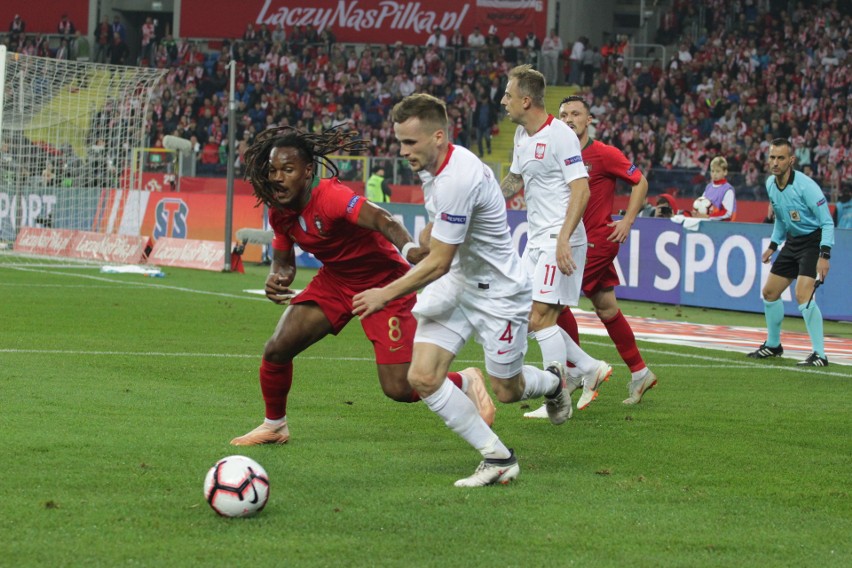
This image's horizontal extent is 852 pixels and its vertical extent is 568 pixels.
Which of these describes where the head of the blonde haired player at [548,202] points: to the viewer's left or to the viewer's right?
to the viewer's left

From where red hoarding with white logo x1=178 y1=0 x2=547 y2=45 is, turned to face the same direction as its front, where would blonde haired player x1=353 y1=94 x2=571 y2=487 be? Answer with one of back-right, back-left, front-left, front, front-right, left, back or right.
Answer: front

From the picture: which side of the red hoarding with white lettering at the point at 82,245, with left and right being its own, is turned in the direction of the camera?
front

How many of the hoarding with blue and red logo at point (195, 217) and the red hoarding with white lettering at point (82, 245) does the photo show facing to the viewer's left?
0

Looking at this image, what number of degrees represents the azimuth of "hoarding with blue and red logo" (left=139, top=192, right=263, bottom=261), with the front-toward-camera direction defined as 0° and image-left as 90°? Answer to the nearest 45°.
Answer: approximately 0°

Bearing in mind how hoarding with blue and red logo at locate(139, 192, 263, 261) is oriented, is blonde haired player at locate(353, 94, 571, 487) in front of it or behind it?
in front

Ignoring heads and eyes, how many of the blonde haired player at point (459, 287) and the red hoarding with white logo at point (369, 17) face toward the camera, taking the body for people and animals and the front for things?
1

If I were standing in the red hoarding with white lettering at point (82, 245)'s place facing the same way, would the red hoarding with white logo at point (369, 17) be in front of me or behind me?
behind

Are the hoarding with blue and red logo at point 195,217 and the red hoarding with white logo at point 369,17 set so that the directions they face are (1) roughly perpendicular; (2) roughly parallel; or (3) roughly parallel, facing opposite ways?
roughly parallel

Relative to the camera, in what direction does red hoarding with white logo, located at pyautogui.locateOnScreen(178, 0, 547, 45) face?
facing the viewer

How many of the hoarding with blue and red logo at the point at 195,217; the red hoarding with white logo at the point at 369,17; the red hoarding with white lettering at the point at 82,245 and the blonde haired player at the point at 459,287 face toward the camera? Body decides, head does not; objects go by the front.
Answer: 3

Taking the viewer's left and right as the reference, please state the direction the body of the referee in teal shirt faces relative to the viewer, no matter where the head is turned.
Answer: facing the viewer and to the left of the viewer

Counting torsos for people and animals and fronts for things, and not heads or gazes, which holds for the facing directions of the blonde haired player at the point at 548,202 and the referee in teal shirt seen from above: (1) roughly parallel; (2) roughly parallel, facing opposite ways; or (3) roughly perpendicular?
roughly parallel
